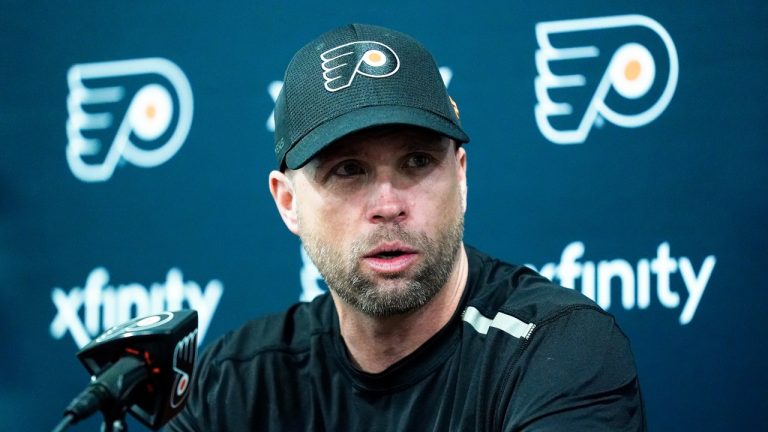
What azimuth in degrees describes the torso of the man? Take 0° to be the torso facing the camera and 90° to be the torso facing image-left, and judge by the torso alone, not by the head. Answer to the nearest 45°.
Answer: approximately 0°

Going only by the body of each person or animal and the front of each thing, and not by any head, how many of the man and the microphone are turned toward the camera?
1

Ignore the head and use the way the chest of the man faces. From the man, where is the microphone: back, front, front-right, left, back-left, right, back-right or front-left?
front-right

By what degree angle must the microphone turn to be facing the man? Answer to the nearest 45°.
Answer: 0° — it already faces them

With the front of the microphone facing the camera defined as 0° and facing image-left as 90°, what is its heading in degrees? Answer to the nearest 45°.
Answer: approximately 225°

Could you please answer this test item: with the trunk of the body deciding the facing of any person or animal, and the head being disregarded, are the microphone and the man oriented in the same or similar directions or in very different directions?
very different directions
